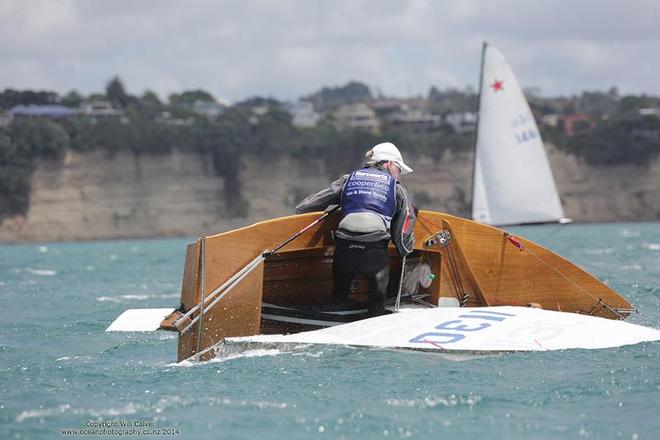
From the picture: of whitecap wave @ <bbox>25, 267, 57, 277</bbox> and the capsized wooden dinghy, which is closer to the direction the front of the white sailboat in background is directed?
the whitecap wave

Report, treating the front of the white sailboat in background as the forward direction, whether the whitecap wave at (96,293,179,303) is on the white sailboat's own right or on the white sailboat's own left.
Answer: on the white sailboat's own left

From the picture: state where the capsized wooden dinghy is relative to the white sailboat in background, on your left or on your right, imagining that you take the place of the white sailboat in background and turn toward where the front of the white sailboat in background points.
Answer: on your left

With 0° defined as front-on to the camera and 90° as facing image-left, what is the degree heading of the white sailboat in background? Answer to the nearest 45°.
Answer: approximately 90°

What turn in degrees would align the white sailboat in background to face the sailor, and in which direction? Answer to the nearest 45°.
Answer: approximately 90° to its left

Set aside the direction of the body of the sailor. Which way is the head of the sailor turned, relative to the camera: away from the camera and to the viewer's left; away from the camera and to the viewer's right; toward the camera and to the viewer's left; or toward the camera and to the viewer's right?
away from the camera and to the viewer's right

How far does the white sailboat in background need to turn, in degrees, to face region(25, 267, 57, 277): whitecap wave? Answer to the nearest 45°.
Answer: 0° — it already faces it
